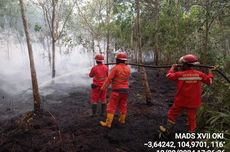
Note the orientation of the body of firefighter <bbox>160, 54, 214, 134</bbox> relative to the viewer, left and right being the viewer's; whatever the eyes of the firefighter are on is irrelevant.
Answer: facing away from the viewer

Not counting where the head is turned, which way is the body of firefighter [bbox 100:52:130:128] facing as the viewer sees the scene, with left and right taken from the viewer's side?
facing away from the viewer and to the left of the viewer
